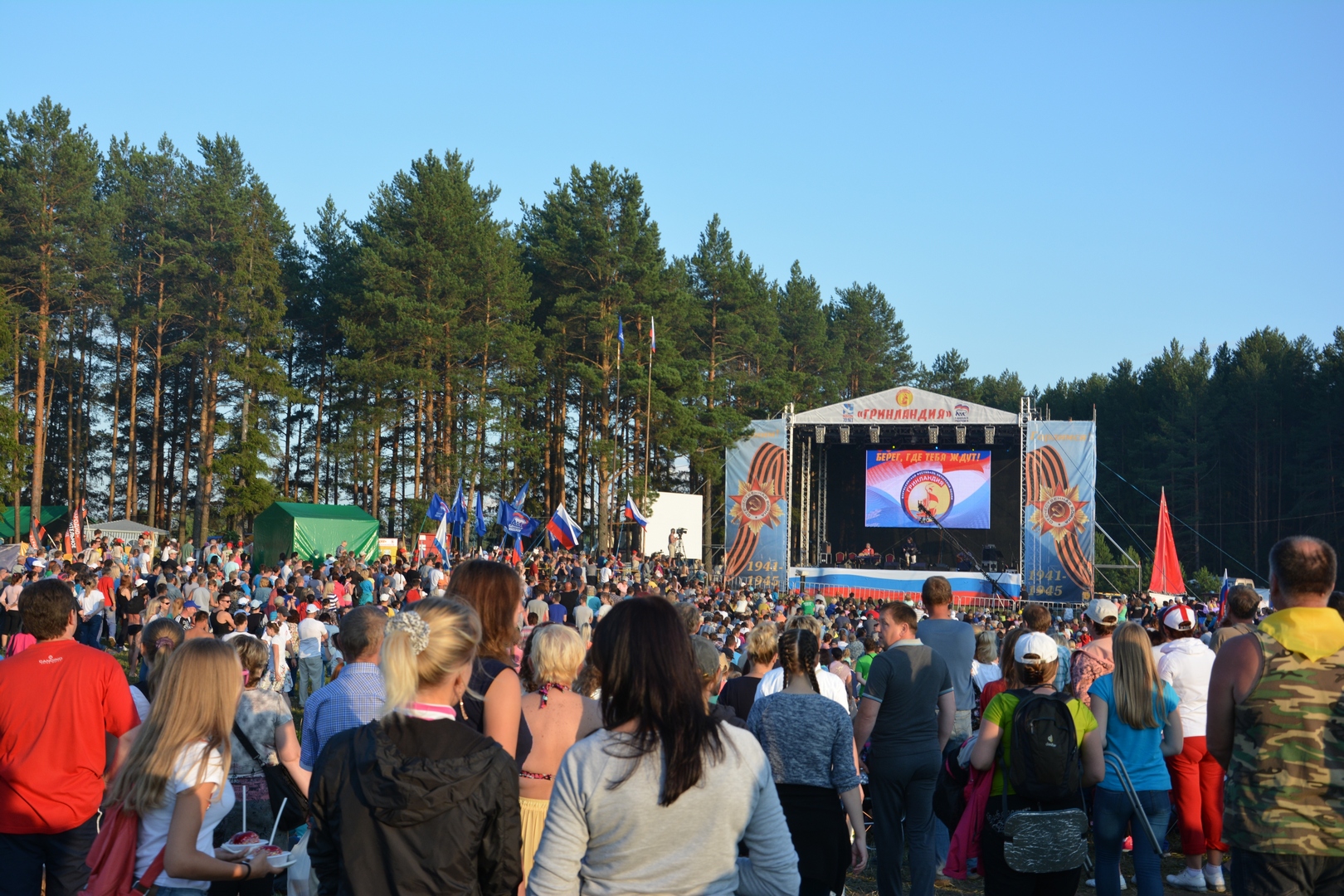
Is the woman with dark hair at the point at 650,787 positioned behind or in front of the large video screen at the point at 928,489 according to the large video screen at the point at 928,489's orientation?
in front

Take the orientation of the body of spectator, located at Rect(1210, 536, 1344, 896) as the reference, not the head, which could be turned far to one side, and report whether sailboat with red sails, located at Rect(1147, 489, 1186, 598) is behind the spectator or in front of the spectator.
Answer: in front

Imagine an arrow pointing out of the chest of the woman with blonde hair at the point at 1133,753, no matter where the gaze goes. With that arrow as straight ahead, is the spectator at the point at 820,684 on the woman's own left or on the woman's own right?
on the woman's own left

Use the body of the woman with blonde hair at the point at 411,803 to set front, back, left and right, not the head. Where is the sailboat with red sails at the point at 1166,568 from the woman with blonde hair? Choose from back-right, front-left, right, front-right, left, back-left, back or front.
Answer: front-right

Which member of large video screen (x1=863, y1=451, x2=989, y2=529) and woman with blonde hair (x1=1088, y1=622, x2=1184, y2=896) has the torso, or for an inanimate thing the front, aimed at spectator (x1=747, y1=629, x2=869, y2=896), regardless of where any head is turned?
the large video screen

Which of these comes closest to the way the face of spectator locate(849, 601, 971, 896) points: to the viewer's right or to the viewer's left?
to the viewer's left

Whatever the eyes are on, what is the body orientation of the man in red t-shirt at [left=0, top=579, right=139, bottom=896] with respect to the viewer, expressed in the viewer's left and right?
facing away from the viewer

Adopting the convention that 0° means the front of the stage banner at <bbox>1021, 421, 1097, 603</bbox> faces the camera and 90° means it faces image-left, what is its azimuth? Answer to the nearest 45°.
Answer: approximately 0°

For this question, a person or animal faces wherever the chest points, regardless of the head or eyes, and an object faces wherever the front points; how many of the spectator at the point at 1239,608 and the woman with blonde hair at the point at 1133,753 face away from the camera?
2

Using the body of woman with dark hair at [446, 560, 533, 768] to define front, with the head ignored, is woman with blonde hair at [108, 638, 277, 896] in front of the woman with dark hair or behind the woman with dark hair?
behind

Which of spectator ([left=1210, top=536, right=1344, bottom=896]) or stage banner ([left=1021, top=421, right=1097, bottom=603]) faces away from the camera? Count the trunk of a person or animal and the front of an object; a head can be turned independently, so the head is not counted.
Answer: the spectator

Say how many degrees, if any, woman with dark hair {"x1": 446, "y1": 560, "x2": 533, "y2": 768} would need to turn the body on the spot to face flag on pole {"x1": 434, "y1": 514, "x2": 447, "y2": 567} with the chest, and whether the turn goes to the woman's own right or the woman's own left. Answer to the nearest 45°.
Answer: approximately 45° to the woman's own left

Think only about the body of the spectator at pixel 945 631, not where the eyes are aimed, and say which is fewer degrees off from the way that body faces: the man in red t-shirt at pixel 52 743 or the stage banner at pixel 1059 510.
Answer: the stage banner

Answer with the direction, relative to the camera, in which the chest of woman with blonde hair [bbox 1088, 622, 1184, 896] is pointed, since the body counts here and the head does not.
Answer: away from the camera

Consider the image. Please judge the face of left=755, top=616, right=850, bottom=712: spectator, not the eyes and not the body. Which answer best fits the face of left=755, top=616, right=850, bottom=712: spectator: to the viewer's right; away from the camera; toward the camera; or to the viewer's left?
away from the camera

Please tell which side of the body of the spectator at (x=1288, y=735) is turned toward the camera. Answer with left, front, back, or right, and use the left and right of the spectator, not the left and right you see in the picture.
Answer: back
